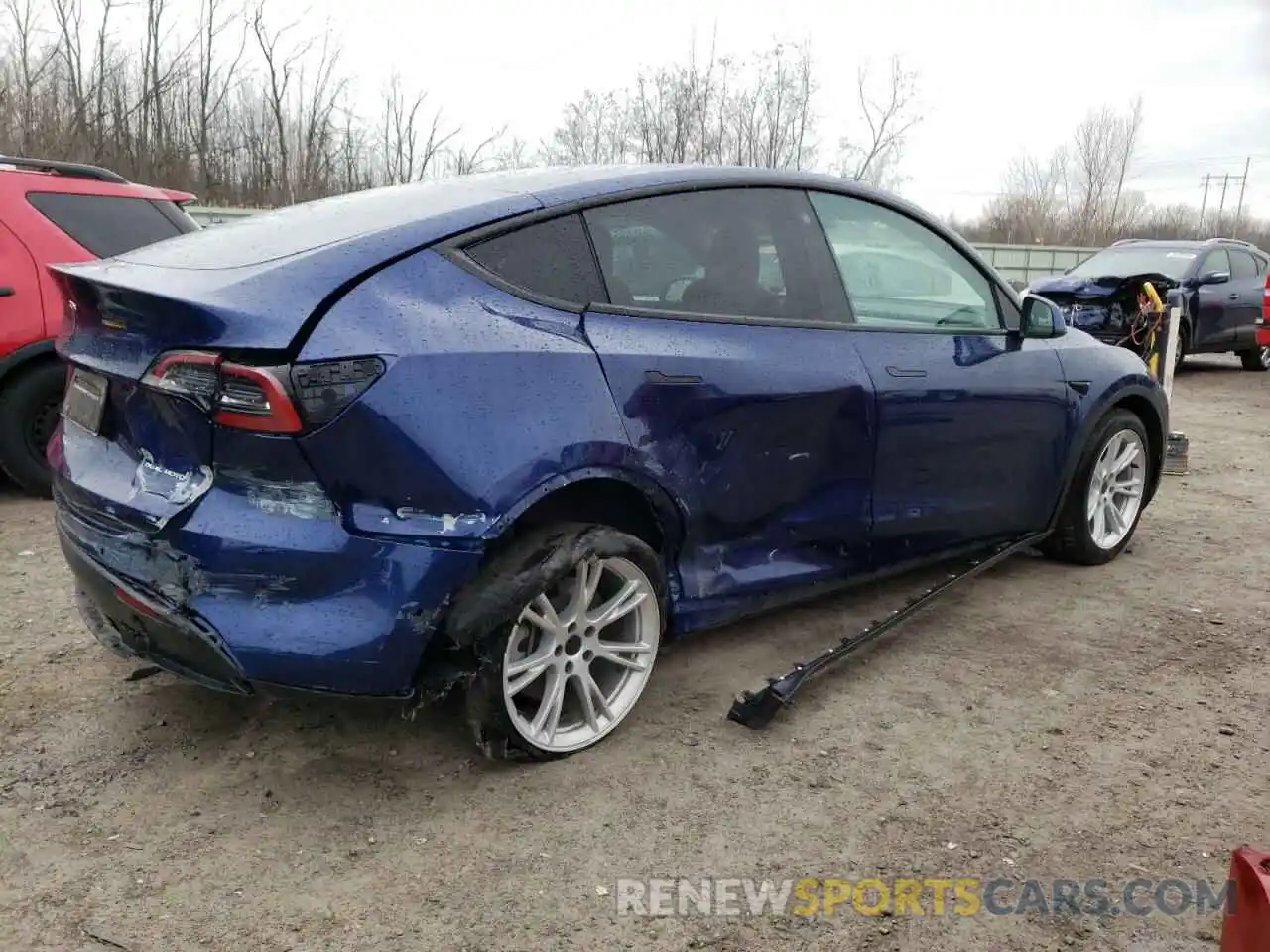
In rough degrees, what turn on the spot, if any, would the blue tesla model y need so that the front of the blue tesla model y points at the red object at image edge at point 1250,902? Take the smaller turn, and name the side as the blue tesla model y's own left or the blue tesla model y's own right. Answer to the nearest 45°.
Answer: approximately 90° to the blue tesla model y's own right

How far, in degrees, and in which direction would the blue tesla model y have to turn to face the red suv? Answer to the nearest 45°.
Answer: approximately 90° to its left

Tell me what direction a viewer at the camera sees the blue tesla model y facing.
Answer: facing away from the viewer and to the right of the viewer

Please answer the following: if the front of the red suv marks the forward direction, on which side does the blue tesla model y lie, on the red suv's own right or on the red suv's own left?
on the red suv's own left

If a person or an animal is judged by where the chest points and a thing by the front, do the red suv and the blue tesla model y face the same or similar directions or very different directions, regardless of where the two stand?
very different directions
